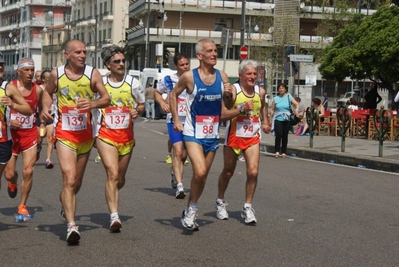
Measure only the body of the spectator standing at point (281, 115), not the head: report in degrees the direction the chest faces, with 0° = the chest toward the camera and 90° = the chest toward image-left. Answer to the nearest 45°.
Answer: approximately 0°

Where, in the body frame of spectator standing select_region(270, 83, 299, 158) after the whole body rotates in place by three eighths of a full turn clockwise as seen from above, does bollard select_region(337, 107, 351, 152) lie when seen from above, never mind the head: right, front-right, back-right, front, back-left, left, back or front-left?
right

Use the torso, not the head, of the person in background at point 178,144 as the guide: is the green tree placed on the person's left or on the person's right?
on the person's left

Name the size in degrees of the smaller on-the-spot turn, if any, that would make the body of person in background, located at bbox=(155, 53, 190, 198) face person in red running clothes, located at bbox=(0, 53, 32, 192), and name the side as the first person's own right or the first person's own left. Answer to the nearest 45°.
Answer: approximately 90° to the first person's own right

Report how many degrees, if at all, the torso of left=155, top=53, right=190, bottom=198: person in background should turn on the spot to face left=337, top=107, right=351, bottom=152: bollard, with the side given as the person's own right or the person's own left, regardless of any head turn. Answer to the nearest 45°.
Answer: approximately 90° to the person's own left

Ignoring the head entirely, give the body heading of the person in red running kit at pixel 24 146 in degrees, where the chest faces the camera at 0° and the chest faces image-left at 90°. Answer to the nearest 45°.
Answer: approximately 0°

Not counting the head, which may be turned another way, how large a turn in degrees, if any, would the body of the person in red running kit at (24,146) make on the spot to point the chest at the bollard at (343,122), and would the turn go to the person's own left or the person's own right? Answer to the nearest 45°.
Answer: approximately 135° to the person's own left

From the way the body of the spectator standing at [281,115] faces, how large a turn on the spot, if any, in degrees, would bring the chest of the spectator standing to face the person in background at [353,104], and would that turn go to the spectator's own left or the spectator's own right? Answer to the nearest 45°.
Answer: approximately 180°

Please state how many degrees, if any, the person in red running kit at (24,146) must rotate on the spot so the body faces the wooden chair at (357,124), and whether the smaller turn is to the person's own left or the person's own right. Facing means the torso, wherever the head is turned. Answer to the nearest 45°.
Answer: approximately 135° to the person's own left

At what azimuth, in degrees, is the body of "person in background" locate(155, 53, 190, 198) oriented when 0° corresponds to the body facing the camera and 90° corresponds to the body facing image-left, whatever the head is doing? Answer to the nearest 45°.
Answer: approximately 315°

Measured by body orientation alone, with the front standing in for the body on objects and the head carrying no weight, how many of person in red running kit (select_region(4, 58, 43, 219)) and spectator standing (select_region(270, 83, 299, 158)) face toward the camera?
2
